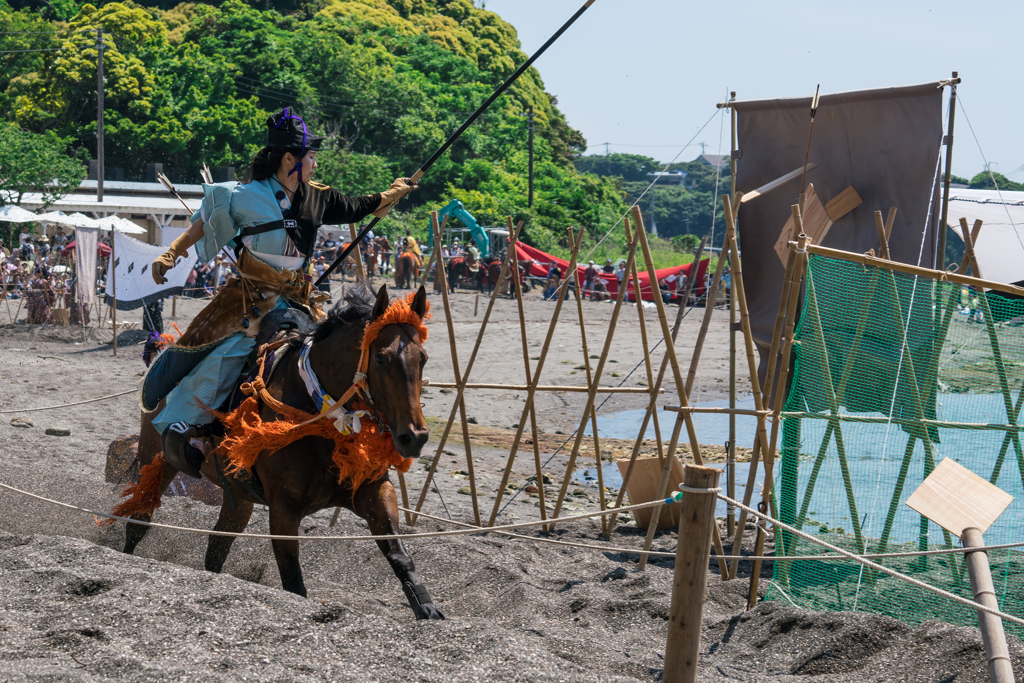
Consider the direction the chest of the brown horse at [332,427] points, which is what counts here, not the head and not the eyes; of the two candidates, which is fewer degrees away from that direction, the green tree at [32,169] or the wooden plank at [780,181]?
the wooden plank

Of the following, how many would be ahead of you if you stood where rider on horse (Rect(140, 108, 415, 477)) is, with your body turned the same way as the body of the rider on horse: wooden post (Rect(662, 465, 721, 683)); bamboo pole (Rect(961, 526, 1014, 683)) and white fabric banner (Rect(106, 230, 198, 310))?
2

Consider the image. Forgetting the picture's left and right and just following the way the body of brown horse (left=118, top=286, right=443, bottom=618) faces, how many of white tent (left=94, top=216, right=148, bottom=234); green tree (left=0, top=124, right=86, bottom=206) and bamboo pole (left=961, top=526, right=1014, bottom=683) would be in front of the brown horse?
1

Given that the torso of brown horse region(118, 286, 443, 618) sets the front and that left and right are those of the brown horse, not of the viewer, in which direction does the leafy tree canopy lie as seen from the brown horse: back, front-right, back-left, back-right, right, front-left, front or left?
back-left

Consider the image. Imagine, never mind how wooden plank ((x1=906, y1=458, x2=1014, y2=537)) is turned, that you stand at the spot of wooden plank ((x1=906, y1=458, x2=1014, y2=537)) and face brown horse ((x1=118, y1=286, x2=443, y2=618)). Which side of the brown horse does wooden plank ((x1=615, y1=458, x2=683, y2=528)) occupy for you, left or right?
right

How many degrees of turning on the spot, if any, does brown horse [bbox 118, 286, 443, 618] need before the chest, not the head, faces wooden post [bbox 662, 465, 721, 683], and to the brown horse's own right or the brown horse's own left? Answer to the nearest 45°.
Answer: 0° — it already faces it

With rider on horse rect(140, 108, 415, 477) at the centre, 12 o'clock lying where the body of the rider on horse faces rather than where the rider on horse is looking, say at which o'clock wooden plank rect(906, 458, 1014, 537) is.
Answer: The wooden plank is roughly at 12 o'clock from the rider on horse.

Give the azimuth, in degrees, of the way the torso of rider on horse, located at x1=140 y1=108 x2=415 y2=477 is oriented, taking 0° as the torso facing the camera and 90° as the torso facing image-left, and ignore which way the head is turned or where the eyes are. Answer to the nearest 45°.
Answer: approximately 315°

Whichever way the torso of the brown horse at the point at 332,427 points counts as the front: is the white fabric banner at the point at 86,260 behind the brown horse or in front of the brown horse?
behind

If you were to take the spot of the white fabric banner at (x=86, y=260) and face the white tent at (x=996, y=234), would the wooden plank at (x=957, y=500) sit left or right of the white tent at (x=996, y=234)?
right

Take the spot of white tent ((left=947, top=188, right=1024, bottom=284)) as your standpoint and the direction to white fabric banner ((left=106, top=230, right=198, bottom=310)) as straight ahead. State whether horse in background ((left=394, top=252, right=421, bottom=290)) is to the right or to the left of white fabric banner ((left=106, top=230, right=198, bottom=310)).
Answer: right

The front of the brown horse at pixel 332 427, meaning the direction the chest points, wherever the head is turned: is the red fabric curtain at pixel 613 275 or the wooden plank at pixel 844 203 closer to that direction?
the wooden plank

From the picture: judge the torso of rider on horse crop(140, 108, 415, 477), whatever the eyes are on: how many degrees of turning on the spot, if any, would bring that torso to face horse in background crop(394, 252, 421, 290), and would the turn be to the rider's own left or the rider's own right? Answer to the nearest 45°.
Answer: approximately 135° to the rider's own left

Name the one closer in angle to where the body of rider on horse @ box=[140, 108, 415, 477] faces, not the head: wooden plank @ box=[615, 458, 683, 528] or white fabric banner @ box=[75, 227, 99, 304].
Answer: the wooden plank

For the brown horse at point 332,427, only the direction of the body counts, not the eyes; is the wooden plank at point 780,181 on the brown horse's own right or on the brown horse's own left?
on the brown horse's own left

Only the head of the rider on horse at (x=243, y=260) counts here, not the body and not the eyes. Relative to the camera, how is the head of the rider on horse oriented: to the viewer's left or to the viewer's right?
to the viewer's right

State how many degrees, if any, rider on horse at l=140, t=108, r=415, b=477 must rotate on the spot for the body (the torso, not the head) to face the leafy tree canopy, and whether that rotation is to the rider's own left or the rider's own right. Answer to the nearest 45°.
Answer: approximately 135° to the rider's own left

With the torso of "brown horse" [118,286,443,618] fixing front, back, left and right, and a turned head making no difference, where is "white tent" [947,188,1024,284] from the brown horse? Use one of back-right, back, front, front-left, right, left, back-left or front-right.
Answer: left

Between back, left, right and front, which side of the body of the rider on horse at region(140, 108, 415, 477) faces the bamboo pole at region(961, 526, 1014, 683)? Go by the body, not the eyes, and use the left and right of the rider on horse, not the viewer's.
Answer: front
